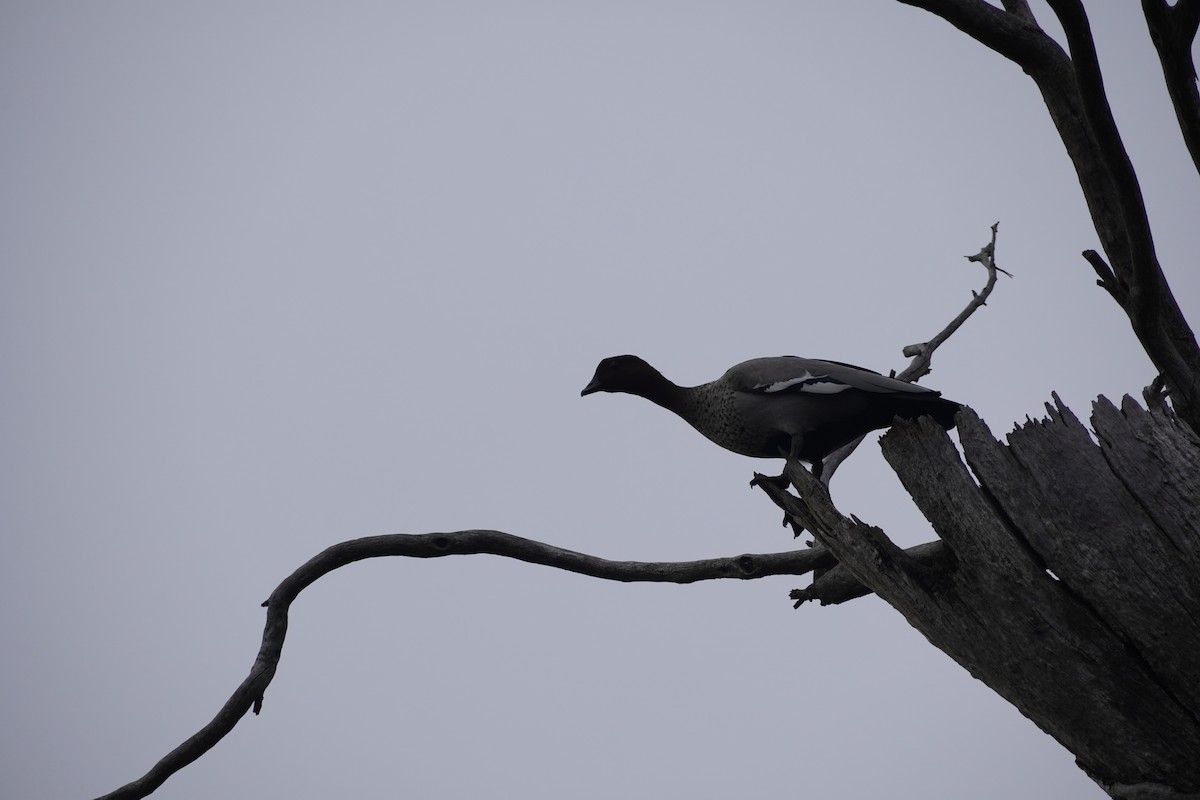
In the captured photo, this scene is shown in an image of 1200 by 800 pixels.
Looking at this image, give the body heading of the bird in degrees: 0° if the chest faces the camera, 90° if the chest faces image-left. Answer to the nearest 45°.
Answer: approximately 90°
